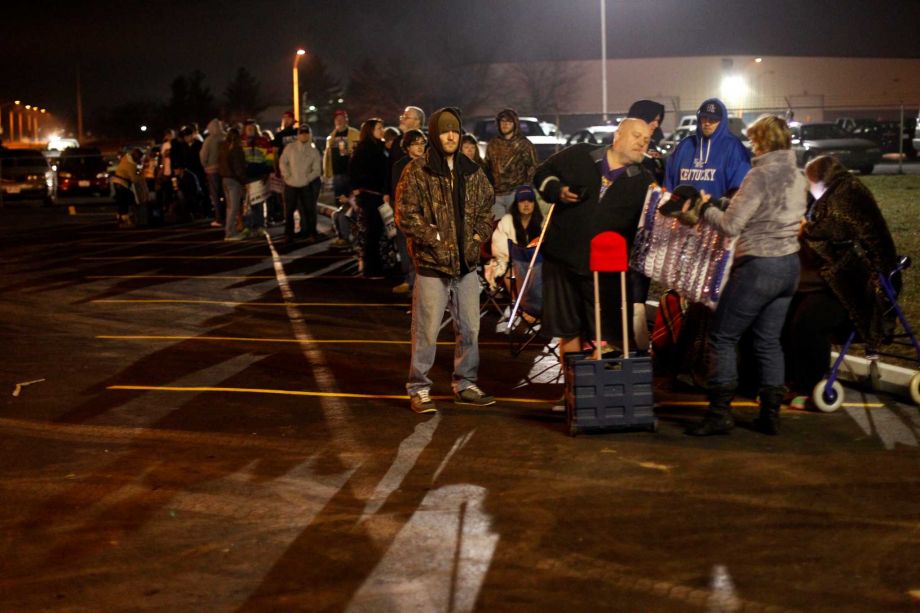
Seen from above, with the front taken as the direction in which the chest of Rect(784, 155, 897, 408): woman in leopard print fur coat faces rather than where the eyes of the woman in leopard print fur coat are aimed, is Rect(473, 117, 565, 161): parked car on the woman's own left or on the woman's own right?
on the woman's own right

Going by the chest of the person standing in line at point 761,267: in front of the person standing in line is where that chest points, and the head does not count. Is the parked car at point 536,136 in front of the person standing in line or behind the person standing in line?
in front

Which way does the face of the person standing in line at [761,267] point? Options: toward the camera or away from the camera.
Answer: away from the camera

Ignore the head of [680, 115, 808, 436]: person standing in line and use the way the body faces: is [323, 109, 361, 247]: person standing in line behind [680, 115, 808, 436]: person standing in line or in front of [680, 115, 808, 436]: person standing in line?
in front

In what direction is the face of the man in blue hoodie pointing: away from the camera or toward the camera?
toward the camera
